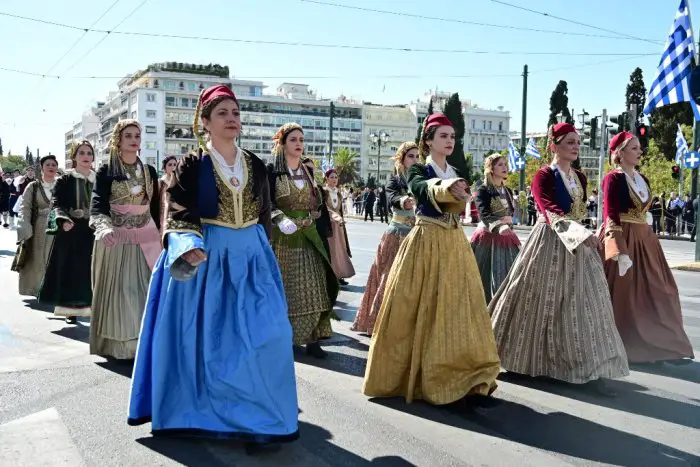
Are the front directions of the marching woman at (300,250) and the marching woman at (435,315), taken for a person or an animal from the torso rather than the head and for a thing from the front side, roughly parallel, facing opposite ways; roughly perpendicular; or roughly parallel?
roughly parallel

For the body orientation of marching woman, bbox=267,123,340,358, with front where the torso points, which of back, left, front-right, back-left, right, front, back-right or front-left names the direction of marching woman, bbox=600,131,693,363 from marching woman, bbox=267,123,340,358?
front-left

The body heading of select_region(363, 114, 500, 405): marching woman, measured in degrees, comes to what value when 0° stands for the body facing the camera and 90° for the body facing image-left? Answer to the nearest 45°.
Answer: approximately 315°

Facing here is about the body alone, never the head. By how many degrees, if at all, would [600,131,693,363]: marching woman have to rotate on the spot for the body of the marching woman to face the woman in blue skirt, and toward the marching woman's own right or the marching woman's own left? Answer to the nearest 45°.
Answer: approximately 90° to the marching woman's own right

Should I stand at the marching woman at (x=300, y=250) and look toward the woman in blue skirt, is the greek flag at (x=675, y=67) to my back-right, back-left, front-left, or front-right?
back-left

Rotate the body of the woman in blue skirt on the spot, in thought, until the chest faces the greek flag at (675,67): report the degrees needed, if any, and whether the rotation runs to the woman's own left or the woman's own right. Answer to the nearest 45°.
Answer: approximately 90° to the woman's own left

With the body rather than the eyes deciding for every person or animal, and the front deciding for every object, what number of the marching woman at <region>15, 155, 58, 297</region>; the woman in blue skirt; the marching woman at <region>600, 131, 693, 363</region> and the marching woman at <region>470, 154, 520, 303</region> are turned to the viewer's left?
0

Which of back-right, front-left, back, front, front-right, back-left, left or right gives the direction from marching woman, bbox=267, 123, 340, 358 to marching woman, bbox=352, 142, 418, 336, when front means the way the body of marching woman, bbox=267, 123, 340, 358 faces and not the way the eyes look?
left

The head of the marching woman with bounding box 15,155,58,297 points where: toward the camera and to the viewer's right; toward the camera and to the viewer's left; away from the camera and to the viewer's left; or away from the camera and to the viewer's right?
toward the camera and to the viewer's right
